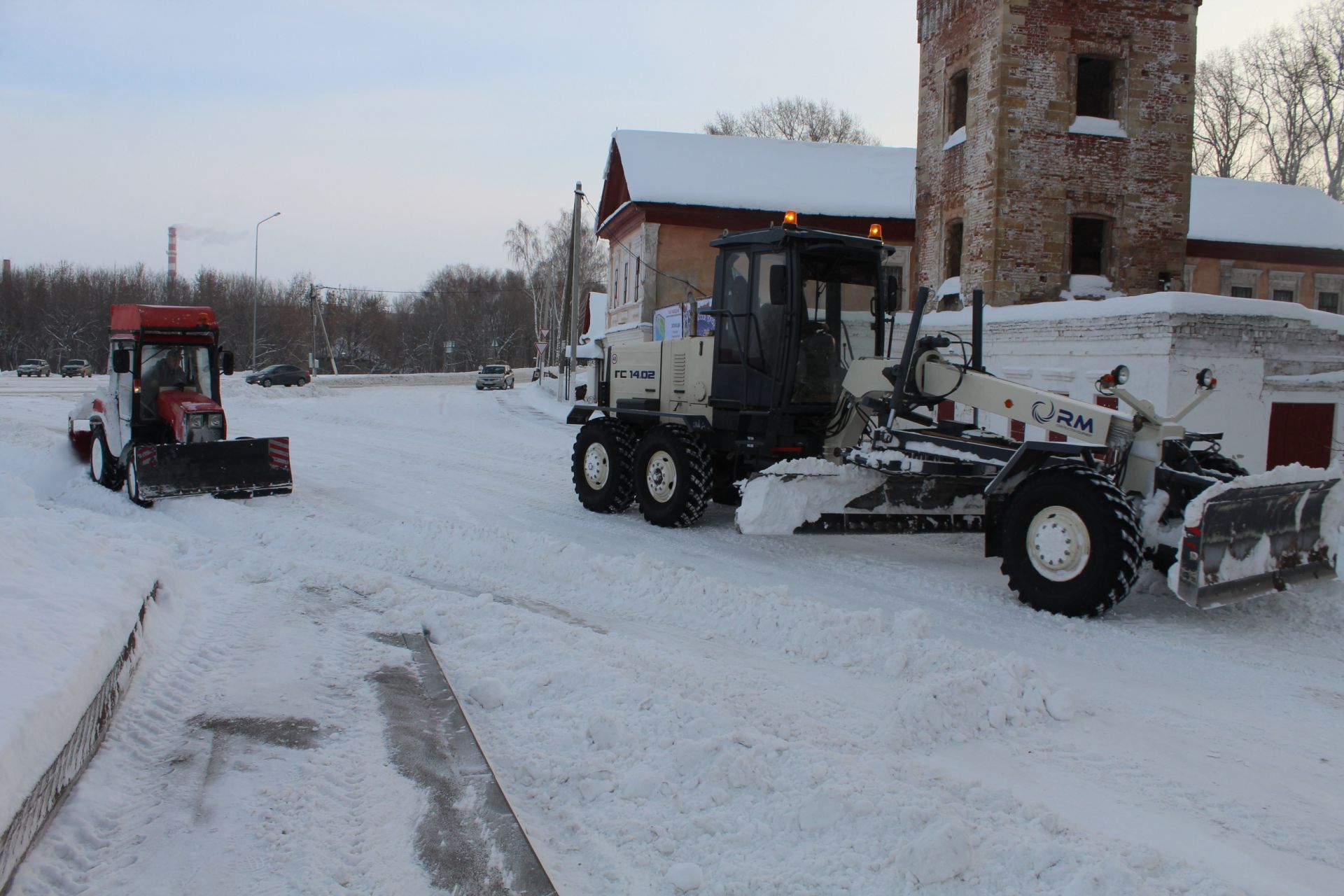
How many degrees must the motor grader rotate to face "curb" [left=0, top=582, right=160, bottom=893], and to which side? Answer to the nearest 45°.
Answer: approximately 90° to its right

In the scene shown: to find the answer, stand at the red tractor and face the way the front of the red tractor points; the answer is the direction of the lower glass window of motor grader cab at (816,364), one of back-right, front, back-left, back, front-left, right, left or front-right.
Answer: front

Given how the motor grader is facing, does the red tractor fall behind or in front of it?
behind

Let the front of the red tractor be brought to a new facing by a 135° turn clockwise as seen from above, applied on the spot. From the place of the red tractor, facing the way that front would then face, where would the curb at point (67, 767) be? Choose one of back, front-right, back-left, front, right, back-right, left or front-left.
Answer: left

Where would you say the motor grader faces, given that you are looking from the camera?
facing the viewer and to the right of the viewer

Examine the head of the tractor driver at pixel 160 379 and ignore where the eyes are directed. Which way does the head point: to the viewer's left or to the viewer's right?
to the viewer's right

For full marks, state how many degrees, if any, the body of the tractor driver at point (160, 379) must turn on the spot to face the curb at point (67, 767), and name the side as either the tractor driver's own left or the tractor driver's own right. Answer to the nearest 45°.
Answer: approximately 45° to the tractor driver's own right

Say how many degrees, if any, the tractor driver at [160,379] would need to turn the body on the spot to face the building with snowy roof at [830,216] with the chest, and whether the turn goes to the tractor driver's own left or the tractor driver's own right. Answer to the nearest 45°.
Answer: approximately 90° to the tractor driver's own left

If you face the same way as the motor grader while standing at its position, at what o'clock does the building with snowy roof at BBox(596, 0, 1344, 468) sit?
The building with snowy roof is roughly at 8 o'clock from the motor grader.
